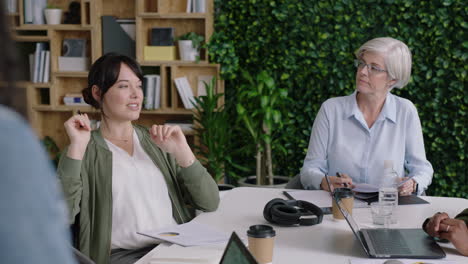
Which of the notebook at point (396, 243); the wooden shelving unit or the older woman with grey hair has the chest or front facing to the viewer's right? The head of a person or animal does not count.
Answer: the notebook

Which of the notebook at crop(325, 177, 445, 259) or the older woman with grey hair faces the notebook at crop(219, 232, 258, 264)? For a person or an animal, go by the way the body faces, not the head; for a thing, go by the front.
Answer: the older woman with grey hair

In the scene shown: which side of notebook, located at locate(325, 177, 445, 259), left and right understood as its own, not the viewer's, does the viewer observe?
right

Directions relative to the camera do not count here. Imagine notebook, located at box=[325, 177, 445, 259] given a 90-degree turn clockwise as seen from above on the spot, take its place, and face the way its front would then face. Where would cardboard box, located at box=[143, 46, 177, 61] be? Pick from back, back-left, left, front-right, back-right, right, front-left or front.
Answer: back-right

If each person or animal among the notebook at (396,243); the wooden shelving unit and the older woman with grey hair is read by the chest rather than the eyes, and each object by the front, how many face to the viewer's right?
1

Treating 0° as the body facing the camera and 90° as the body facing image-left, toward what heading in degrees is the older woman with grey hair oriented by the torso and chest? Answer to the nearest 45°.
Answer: approximately 0°

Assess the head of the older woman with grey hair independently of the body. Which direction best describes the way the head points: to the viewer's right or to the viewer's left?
to the viewer's left

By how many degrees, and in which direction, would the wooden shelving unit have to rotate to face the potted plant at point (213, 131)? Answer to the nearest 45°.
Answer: approximately 45° to its left

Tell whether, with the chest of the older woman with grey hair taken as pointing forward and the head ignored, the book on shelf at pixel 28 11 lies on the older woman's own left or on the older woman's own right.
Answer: on the older woman's own right

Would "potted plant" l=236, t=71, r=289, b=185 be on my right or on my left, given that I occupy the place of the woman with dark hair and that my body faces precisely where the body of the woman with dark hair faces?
on my left

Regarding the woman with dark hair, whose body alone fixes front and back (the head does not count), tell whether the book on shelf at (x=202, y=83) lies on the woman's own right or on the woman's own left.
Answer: on the woman's own left
